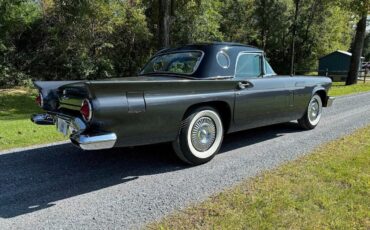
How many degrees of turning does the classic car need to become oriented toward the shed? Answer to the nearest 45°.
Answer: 0° — it already faces it

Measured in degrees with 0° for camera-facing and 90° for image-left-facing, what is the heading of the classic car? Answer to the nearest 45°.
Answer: approximately 225°

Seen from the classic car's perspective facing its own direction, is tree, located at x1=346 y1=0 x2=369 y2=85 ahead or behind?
ahead
